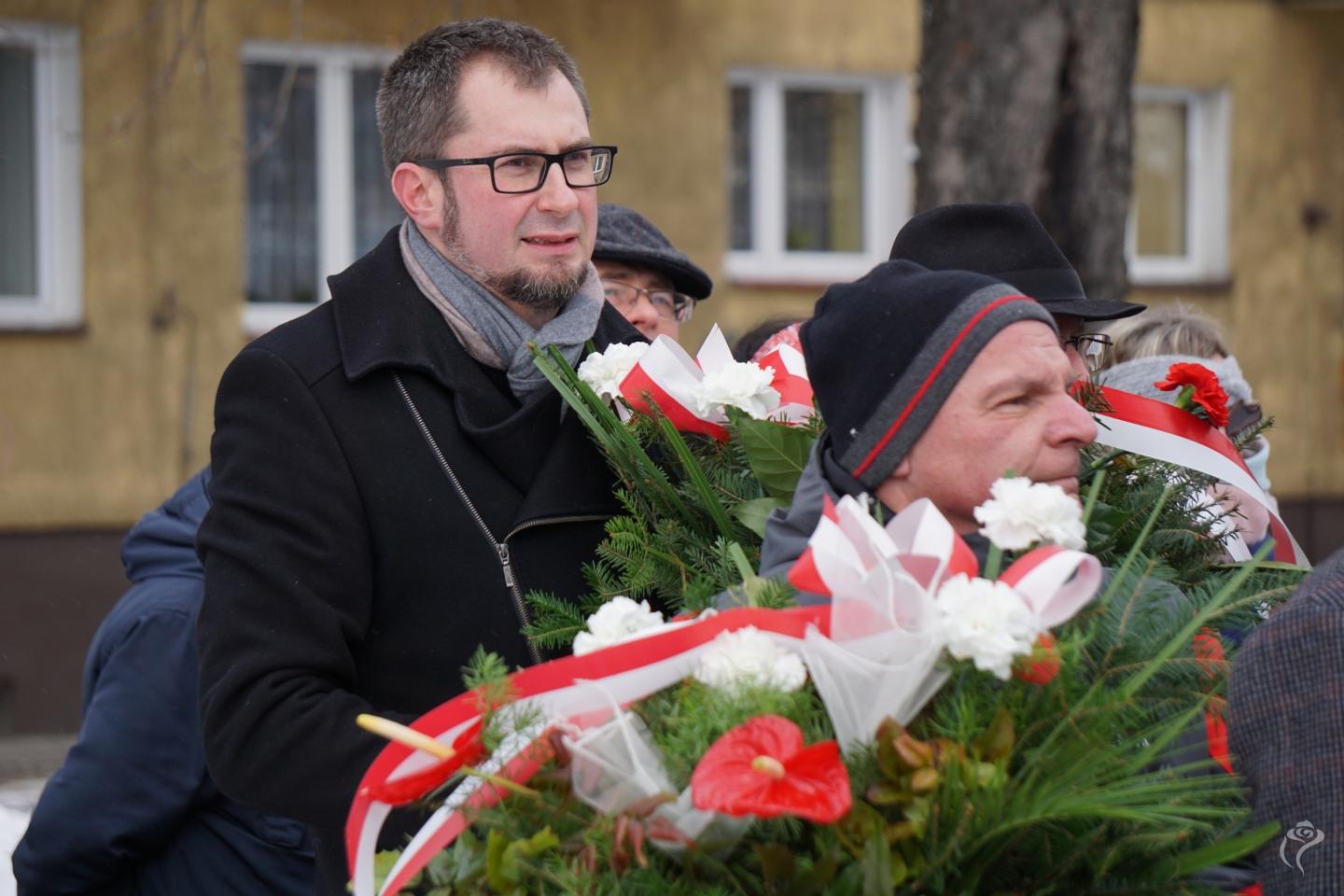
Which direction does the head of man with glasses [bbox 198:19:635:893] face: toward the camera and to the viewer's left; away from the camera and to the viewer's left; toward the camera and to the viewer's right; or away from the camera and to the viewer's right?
toward the camera and to the viewer's right

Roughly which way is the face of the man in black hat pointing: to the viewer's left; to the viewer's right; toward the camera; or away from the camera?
to the viewer's right

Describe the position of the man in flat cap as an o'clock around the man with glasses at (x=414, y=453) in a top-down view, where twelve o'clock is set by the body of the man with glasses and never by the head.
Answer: The man in flat cap is roughly at 8 o'clock from the man with glasses.

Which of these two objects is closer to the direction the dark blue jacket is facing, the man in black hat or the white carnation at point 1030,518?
the man in black hat

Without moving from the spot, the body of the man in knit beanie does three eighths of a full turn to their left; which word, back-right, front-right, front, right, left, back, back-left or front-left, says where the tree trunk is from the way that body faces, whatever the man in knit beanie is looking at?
front-right

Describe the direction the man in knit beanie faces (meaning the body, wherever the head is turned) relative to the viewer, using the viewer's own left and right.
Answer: facing to the right of the viewer

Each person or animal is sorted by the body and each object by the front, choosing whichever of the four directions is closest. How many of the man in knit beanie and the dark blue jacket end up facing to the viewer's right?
2

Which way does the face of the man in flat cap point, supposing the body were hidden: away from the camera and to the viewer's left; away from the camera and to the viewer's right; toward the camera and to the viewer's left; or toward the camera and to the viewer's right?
toward the camera and to the viewer's right

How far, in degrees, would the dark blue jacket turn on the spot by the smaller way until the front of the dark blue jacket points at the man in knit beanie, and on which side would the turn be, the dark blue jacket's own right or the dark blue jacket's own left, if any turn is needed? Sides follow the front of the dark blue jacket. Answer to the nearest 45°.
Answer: approximately 45° to the dark blue jacket's own right
